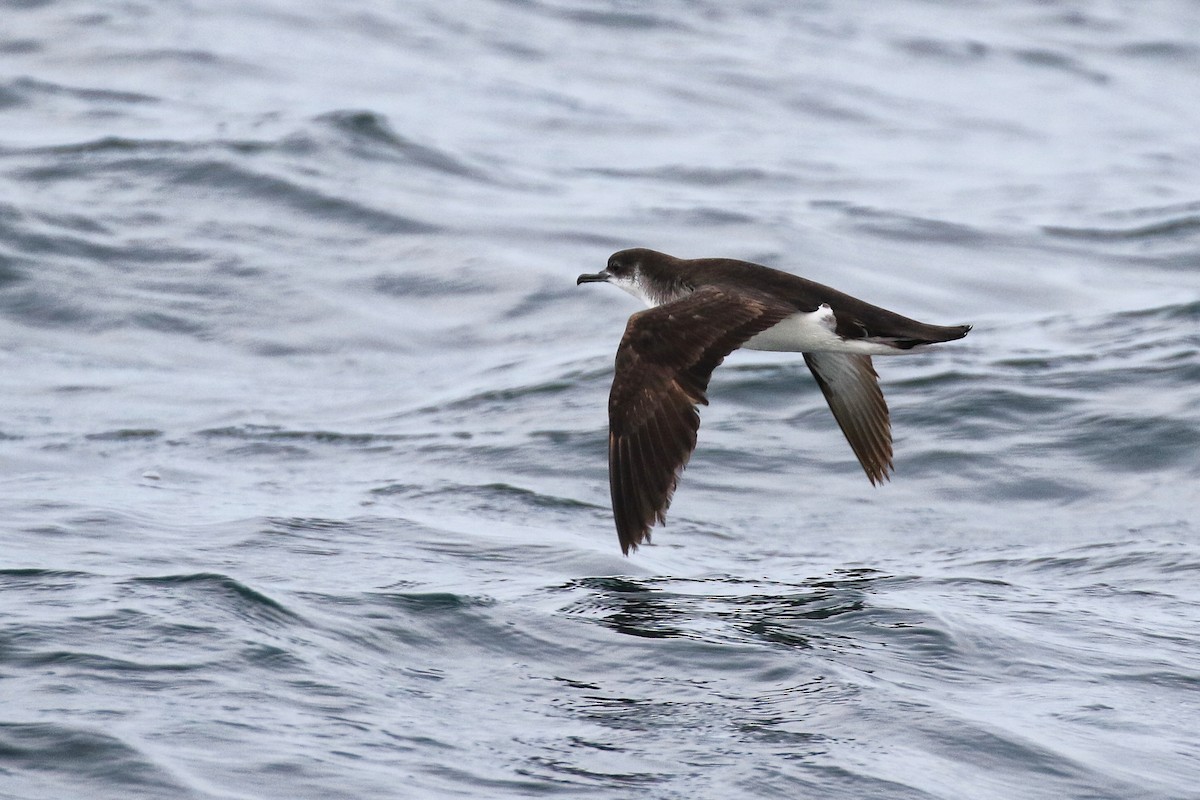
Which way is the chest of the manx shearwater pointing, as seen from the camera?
to the viewer's left
